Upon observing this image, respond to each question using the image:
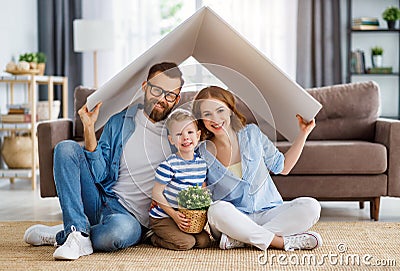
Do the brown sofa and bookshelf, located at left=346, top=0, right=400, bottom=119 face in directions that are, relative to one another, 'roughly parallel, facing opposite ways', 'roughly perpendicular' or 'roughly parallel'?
roughly parallel

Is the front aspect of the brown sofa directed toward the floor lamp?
no

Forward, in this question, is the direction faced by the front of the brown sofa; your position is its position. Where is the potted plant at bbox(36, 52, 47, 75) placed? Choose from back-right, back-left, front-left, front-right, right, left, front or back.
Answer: back-right

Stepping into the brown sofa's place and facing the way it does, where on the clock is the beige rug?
The beige rug is roughly at 1 o'clock from the brown sofa.

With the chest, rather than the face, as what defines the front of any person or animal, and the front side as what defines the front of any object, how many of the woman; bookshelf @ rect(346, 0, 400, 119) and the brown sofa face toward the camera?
3

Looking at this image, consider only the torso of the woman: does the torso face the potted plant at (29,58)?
no

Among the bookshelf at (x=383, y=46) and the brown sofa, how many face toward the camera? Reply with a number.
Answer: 2

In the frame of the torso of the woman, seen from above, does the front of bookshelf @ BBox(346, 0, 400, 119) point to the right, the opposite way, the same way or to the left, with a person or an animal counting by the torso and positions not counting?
the same way

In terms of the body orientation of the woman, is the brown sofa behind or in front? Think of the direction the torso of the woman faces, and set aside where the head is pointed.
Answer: behind

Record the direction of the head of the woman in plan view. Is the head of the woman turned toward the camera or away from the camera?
toward the camera

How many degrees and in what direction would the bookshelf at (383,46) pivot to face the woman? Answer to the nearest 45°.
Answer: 0° — it already faces them

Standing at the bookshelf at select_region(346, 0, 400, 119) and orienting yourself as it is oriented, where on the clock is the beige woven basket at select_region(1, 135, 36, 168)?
The beige woven basket is roughly at 2 o'clock from the bookshelf.

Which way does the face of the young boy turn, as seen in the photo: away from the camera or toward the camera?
toward the camera

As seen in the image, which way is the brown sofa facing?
toward the camera

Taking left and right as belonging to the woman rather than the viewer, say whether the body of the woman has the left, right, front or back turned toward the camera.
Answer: front
